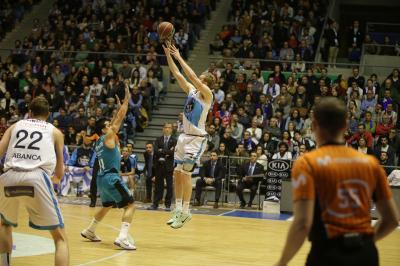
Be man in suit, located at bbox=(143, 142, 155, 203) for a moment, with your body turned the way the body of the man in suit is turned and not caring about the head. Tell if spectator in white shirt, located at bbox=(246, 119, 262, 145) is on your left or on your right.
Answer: on your left

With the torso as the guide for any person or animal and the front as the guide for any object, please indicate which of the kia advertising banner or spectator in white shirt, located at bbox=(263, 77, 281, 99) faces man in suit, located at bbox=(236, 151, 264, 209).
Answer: the spectator in white shirt

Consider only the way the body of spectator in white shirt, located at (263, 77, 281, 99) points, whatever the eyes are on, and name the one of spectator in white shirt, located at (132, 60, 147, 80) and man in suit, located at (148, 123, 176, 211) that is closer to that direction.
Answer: the man in suit

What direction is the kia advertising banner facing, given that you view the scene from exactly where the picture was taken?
facing the viewer

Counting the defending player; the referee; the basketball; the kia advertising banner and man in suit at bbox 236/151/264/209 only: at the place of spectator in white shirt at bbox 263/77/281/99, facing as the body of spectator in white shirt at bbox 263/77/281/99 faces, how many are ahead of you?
5

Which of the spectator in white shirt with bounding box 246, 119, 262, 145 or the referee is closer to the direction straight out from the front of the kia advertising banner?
the referee

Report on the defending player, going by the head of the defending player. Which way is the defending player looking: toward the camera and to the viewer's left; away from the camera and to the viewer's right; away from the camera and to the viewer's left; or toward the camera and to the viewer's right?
away from the camera and to the viewer's right

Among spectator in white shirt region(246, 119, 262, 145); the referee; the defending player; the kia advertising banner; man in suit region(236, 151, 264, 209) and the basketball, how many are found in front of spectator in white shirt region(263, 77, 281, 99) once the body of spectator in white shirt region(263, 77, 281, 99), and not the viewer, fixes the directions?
6

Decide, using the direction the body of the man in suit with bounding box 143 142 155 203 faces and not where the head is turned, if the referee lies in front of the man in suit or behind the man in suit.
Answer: in front

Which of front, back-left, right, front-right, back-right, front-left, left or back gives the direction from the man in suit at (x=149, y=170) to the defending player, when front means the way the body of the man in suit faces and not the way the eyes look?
front-right

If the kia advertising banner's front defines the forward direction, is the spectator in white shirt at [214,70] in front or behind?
behind

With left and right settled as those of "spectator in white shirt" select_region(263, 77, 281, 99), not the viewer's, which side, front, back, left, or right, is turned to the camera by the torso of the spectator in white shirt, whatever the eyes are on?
front

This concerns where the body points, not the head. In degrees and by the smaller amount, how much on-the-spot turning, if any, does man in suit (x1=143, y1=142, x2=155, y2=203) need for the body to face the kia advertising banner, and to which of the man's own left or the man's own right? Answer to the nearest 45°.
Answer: approximately 45° to the man's own left

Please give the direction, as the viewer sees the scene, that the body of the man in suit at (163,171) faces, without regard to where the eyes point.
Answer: toward the camera

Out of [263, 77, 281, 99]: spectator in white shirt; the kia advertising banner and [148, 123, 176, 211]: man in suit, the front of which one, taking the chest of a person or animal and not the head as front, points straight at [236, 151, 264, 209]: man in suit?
the spectator in white shirt

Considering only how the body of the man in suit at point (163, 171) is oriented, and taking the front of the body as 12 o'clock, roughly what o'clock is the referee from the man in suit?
The referee is roughly at 12 o'clock from the man in suit.
